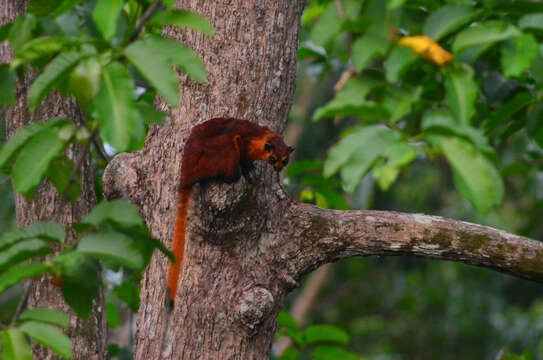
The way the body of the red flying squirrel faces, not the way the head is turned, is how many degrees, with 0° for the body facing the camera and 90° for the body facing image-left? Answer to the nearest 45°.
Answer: approximately 270°

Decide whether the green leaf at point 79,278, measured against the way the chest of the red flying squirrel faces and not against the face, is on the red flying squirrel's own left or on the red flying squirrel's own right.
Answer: on the red flying squirrel's own right
